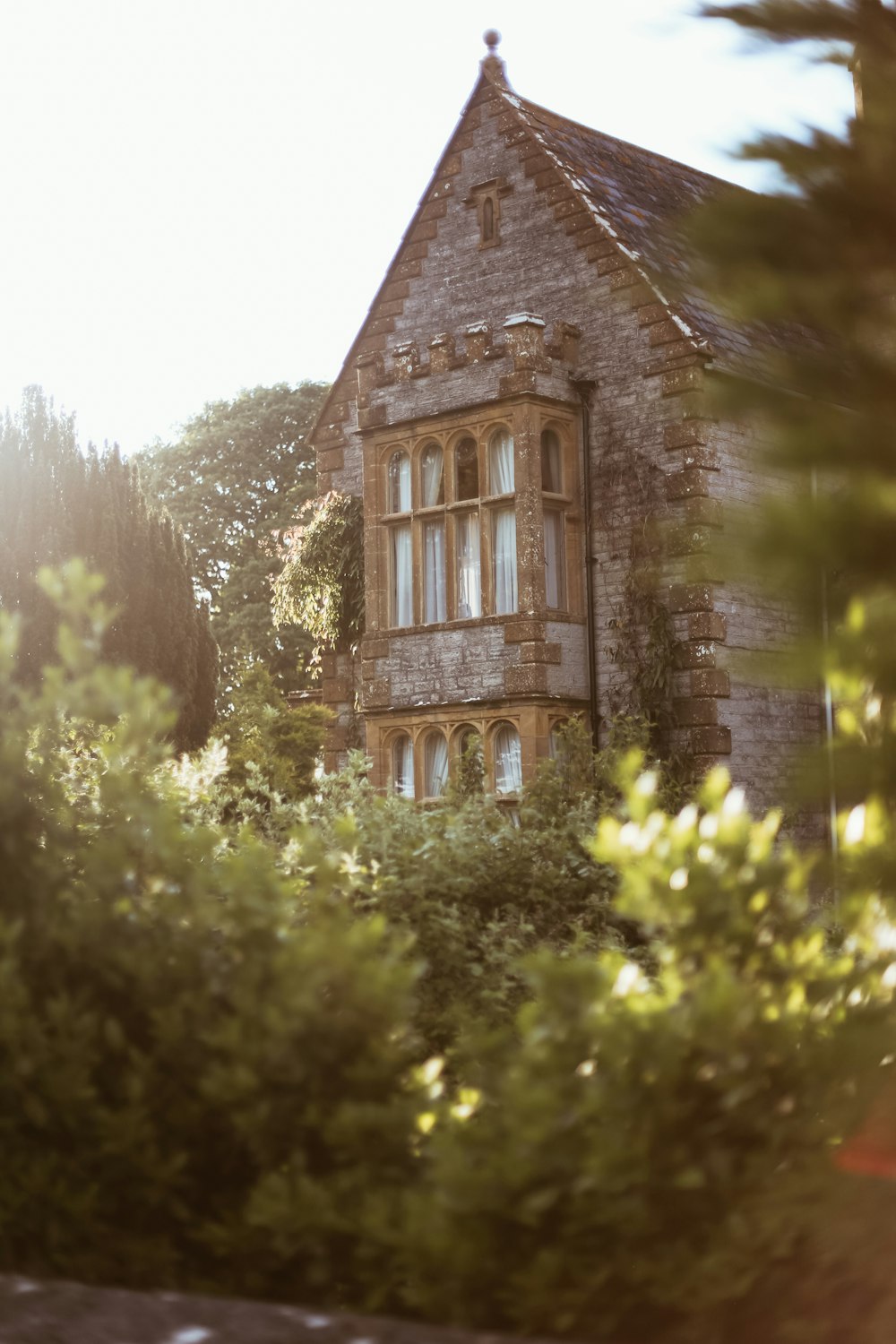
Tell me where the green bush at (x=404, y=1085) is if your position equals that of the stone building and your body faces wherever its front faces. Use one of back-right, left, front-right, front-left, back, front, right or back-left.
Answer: front-left

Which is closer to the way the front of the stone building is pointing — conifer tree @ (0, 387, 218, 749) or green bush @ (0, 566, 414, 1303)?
the green bush

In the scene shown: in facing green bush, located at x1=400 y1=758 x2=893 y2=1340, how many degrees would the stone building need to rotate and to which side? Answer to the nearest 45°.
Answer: approximately 45° to its left

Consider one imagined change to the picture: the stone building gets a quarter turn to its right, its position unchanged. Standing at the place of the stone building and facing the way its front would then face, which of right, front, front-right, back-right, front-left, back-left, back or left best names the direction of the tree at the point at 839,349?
back-left

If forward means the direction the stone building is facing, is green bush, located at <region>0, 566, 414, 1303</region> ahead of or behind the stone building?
ahead

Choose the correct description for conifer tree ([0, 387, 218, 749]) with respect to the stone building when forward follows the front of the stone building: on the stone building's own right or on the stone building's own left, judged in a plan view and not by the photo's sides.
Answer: on the stone building's own right

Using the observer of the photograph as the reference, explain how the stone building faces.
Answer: facing the viewer and to the left of the viewer

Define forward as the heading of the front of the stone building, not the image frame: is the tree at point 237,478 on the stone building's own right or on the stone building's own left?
on the stone building's own right
